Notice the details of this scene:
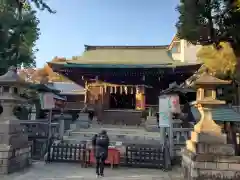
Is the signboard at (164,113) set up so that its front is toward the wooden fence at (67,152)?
no

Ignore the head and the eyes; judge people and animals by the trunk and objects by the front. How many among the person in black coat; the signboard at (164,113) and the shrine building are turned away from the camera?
1

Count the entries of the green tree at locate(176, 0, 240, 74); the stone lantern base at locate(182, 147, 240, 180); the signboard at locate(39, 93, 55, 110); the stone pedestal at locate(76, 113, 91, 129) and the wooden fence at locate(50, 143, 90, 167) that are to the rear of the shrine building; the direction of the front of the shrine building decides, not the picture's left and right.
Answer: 0

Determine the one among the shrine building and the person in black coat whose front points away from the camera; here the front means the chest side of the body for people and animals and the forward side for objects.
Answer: the person in black coat

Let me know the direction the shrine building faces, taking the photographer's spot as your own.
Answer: facing the viewer

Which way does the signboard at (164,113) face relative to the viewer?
toward the camera

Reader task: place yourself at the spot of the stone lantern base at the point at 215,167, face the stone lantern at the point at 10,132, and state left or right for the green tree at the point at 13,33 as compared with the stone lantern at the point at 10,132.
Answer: right

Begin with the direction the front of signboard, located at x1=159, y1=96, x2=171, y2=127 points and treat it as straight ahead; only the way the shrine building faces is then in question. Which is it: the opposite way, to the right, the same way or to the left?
the same way

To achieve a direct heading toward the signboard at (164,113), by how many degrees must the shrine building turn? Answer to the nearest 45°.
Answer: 0° — it already faces it

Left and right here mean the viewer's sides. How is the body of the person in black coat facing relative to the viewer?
facing away from the viewer

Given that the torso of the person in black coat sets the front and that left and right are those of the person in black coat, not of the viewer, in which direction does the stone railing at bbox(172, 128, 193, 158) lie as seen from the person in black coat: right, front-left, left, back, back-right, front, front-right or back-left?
front-right

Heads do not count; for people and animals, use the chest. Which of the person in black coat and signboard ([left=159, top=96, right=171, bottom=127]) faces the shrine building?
the person in black coat

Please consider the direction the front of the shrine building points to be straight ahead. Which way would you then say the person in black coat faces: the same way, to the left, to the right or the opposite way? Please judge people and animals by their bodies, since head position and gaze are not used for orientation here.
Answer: the opposite way

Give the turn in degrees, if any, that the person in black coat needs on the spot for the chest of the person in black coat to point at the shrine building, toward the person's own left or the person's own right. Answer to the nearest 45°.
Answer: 0° — they already face it

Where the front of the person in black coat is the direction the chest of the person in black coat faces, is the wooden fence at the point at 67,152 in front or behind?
in front

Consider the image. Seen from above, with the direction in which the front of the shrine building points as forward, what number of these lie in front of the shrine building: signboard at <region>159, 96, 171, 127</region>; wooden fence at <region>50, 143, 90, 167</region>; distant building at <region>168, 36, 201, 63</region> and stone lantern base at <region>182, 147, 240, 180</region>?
3

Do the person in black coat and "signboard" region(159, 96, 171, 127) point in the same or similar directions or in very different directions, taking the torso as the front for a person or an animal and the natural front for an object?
very different directions

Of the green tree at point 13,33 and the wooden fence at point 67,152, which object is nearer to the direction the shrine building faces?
the wooden fence

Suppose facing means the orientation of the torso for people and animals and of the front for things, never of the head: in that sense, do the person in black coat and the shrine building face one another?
yes

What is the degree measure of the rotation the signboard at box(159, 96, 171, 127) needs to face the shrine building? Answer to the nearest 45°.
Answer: approximately 180°
